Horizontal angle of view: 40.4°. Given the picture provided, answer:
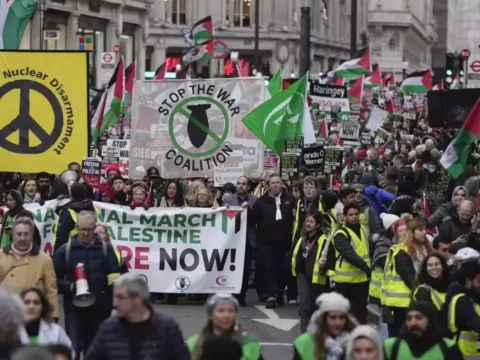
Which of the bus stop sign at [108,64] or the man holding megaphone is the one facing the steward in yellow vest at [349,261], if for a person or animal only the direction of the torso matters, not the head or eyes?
the bus stop sign

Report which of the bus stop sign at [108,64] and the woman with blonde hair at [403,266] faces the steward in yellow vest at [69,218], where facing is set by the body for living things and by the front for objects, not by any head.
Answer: the bus stop sign

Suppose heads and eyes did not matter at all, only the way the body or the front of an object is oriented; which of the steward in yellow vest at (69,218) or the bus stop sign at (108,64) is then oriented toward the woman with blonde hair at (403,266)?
the bus stop sign

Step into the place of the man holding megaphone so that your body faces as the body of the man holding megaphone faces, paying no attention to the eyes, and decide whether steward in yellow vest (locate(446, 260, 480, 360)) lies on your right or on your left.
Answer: on your left
